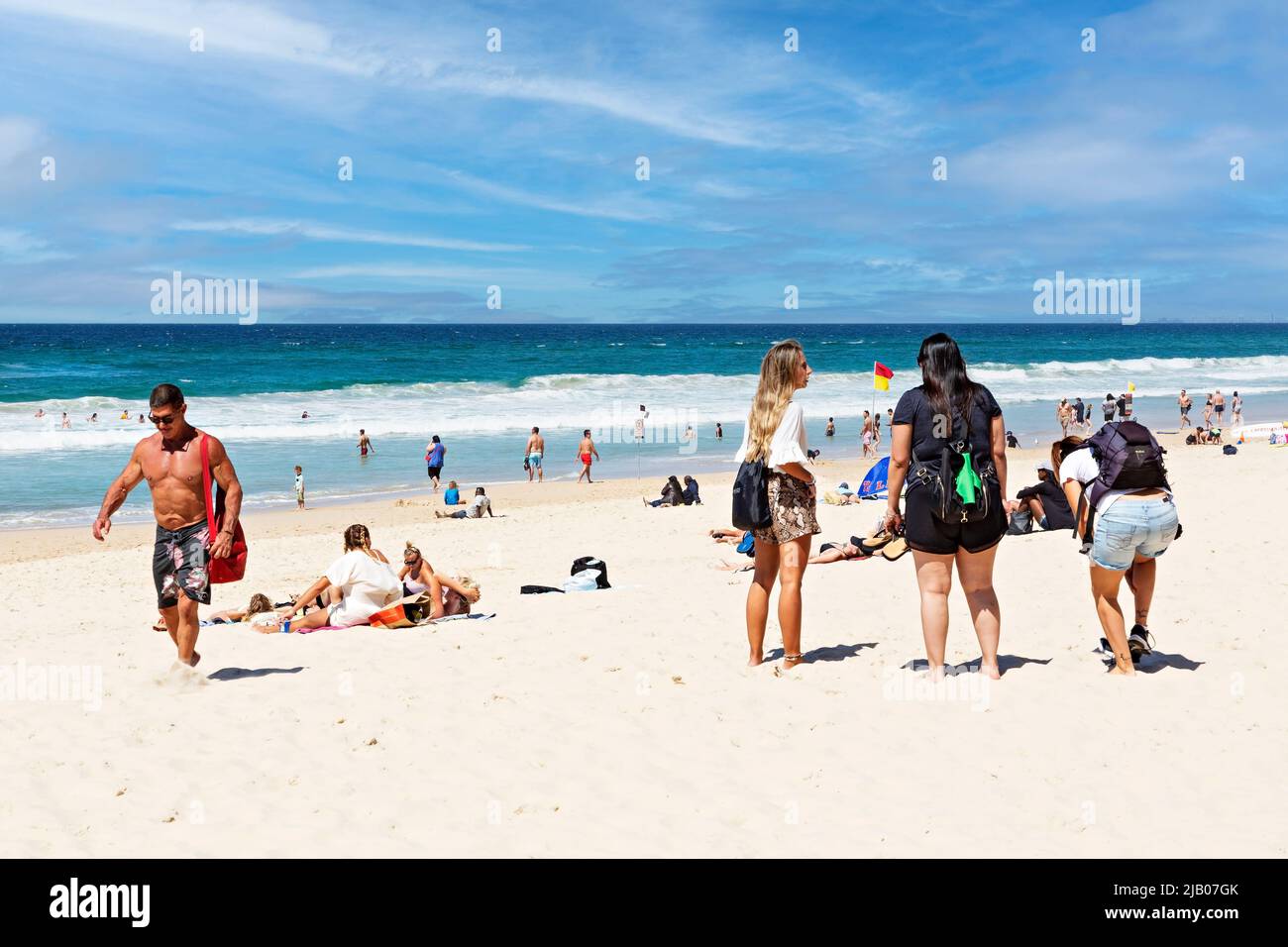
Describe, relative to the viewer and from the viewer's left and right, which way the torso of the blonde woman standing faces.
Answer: facing away from the viewer and to the right of the viewer

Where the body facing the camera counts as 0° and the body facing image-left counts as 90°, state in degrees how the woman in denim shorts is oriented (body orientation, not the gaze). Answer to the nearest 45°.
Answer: approximately 135°

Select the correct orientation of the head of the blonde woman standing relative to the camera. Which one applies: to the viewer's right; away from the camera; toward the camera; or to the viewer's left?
to the viewer's right

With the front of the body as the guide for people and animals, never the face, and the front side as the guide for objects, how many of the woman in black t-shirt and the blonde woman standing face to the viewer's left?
0

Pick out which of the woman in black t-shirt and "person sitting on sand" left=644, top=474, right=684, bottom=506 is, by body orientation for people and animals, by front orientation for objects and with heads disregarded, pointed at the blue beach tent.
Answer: the woman in black t-shirt

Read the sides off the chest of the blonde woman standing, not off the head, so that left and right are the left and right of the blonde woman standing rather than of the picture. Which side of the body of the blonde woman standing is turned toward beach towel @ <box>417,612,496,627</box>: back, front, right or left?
left

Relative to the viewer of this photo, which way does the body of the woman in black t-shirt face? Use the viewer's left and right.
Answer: facing away from the viewer

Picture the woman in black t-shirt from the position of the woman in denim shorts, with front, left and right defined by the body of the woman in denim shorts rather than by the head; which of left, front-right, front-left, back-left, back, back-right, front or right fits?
left

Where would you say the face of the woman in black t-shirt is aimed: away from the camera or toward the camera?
away from the camera

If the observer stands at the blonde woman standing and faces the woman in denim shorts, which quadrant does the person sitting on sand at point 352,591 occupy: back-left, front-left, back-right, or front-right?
back-left

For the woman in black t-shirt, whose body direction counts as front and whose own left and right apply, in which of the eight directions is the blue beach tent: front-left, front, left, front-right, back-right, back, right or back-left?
front

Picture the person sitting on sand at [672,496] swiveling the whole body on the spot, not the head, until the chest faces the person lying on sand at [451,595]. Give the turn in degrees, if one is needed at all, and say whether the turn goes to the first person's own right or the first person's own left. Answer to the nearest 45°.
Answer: approximately 90° to the first person's own left

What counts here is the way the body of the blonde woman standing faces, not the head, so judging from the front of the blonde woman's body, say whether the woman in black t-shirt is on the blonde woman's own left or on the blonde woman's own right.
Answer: on the blonde woman's own right
